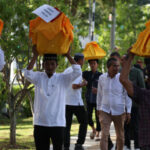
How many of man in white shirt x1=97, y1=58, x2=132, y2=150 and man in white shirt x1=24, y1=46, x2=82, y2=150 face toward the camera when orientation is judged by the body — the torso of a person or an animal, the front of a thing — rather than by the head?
2

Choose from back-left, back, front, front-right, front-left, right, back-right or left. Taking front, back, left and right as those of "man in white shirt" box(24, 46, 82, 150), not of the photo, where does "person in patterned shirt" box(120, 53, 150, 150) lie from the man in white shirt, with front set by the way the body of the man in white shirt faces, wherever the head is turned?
front-left

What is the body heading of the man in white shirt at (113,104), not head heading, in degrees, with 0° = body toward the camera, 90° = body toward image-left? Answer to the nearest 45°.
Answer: approximately 0°

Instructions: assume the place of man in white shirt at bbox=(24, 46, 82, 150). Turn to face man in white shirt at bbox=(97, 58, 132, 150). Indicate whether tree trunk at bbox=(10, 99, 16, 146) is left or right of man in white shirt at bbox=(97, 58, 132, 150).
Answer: left

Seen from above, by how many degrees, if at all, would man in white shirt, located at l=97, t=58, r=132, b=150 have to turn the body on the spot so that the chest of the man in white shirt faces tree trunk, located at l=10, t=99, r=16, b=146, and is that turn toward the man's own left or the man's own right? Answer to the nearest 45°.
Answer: approximately 135° to the man's own right

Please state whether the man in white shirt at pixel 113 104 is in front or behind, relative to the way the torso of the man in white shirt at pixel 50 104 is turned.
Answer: behind

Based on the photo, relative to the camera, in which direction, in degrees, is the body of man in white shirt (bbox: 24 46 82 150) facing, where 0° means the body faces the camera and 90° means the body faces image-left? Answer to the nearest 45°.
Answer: approximately 0°
